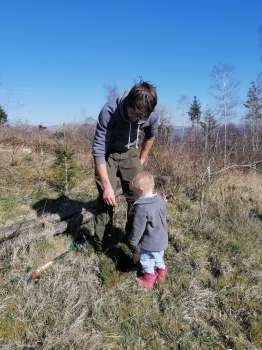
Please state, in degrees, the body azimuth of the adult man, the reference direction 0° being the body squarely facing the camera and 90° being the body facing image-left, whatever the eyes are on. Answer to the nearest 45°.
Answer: approximately 315°

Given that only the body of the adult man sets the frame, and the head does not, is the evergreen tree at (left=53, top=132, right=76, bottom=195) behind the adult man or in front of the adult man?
behind

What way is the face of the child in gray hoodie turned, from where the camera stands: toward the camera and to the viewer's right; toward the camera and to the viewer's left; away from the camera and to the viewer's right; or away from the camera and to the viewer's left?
away from the camera and to the viewer's left

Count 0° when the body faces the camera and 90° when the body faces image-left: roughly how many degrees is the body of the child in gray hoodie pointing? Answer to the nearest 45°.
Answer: approximately 135°

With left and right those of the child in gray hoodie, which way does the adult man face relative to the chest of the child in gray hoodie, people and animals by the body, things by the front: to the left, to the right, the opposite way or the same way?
the opposite way

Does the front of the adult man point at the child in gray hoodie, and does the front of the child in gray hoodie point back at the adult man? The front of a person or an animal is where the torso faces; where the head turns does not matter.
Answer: yes

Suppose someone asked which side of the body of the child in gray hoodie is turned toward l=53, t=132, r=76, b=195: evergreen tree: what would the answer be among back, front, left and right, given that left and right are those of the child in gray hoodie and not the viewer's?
front
